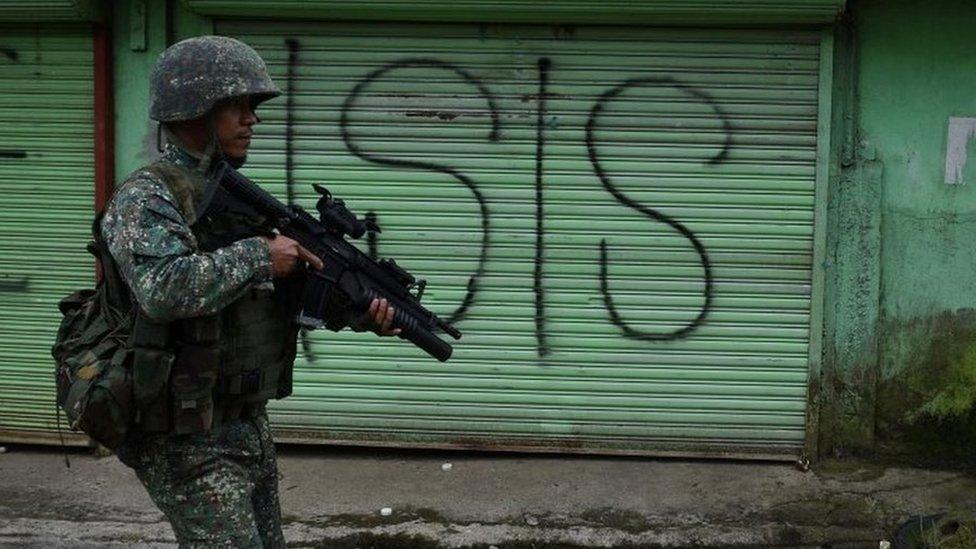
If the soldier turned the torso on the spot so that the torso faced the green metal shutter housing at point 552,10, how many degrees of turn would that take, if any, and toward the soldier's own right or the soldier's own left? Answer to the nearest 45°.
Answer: approximately 45° to the soldier's own left

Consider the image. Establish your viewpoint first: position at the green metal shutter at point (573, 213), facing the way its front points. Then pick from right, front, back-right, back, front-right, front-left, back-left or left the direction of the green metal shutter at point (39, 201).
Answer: right

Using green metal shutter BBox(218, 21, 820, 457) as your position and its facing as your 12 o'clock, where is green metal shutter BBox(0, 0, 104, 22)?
green metal shutter BBox(0, 0, 104, 22) is roughly at 3 o'clock from green metal shutter BBox(218, 21, 820, 457).

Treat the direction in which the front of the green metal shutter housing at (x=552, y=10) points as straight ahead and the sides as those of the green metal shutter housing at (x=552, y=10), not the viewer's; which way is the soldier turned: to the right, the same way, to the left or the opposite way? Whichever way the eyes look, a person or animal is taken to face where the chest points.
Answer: to the left

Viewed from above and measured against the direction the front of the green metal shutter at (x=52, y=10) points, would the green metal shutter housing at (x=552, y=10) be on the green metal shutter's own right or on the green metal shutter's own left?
on the green metal shutter's own left

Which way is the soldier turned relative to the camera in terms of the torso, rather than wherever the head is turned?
to the viewer's right

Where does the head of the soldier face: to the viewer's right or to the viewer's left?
to the viewer's right

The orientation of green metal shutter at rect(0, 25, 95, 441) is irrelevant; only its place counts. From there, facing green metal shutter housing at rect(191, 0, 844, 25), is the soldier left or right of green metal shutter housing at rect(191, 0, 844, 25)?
right

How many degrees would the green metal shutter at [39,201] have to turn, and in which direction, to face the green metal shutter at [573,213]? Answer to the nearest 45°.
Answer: approximately 45° to its left

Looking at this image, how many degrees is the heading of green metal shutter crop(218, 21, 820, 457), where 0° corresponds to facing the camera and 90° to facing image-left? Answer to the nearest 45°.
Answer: approximately 0°

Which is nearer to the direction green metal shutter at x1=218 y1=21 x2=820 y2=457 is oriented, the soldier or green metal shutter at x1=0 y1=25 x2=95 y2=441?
the soldier
